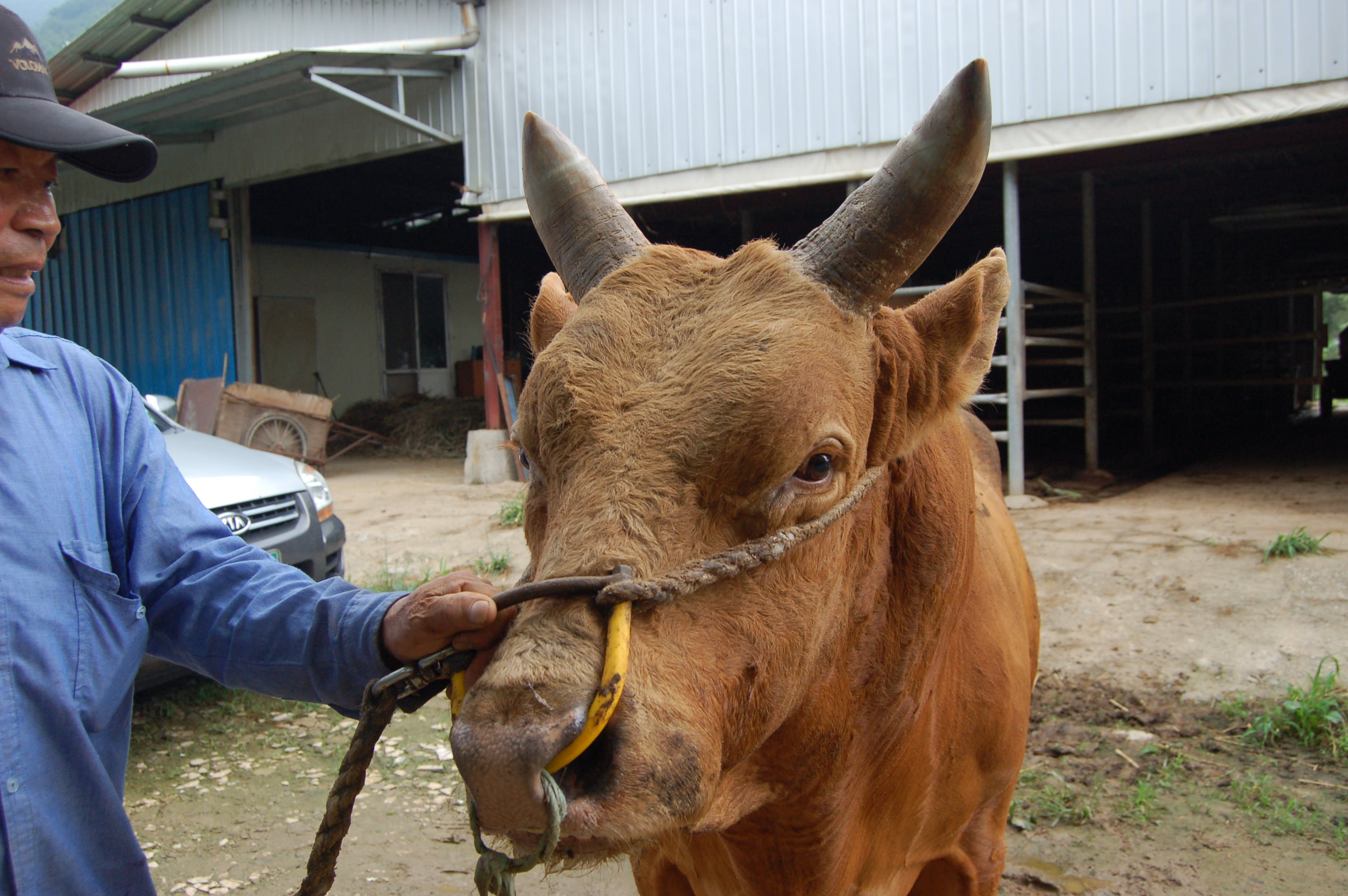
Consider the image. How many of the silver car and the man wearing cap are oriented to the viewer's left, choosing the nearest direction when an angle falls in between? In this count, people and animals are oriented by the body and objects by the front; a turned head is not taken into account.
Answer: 0

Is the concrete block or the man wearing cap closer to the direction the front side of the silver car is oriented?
the man wearing cap

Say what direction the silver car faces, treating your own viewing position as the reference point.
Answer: facing the viewer and to the right of the viewer

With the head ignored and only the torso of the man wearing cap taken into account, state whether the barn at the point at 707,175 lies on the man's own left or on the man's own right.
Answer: on the man's own left

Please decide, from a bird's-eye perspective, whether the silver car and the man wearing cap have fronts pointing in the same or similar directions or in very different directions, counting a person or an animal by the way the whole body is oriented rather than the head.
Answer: same or similar directions

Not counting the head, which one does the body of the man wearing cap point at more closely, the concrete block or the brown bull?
the brown bull

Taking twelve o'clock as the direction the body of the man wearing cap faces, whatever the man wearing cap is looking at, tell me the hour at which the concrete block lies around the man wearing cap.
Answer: The concrete block is roughly at 8 o'clock from the man wearing cap.

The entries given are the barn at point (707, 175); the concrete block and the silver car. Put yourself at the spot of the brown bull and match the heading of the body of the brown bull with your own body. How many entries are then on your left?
0

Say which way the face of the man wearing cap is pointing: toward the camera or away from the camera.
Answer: toward the camera

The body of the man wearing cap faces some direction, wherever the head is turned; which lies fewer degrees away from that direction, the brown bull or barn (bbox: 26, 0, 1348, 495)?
the brown bull

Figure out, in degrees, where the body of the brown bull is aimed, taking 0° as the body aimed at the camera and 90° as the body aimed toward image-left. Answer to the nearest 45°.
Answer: approximately 45°

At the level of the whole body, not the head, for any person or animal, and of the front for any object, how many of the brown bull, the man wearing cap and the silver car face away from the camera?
0

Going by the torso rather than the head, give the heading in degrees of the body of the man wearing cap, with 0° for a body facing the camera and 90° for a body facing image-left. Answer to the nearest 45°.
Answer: approximately 315°
